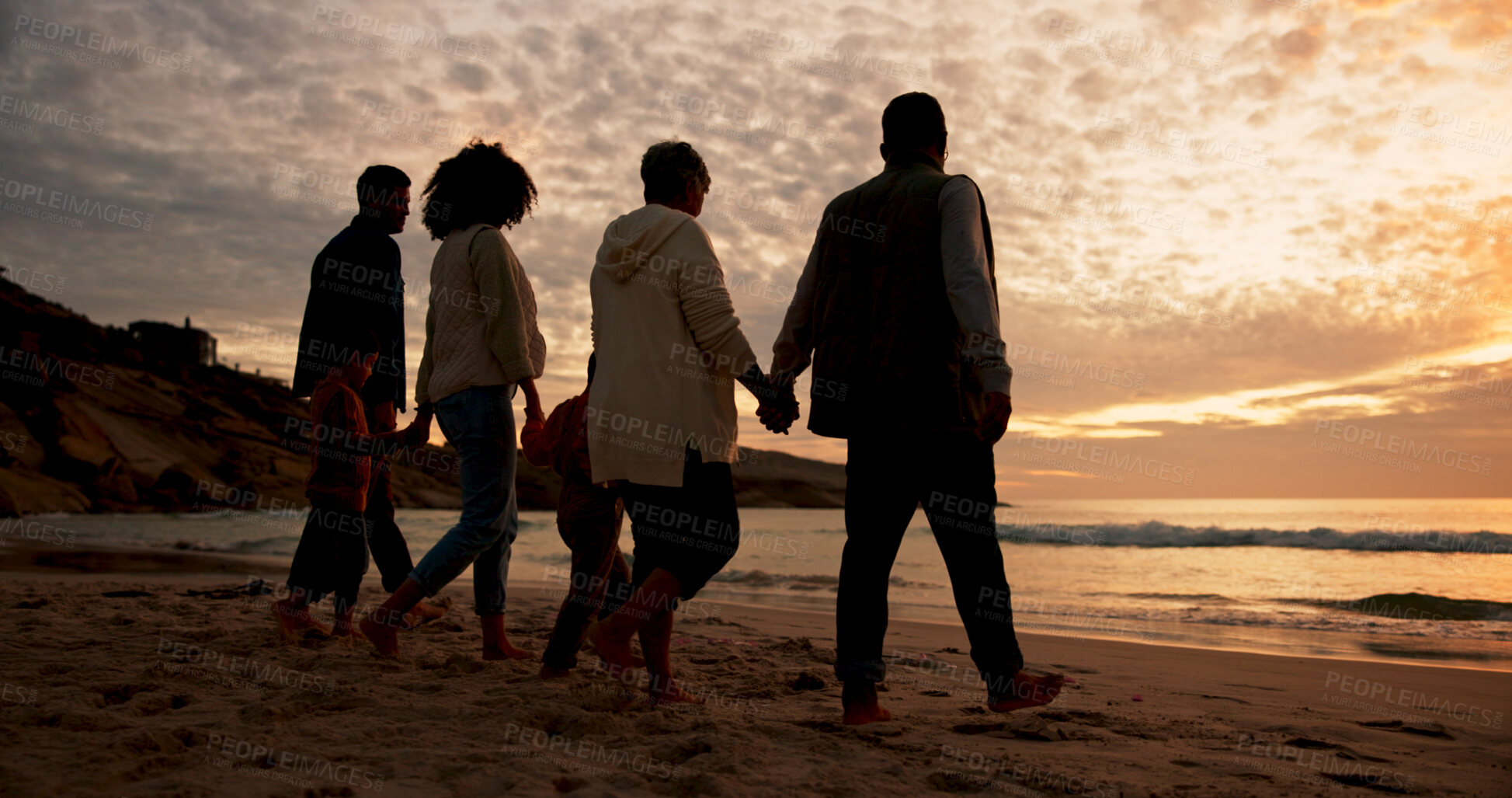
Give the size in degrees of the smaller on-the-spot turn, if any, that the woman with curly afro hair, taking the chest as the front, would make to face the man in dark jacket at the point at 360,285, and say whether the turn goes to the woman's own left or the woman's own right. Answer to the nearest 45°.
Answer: approximately 90° to the woman's own left

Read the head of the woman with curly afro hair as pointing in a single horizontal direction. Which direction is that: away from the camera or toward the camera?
away from the camera

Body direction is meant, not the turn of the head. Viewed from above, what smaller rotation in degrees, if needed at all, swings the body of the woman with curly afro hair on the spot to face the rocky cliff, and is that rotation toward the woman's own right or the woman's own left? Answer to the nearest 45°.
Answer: approximately 45° to the woman's own left

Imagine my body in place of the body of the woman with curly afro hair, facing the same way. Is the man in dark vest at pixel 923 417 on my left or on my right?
on my right

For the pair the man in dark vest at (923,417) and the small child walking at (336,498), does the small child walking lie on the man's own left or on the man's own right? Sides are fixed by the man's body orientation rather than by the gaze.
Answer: on the man's own left

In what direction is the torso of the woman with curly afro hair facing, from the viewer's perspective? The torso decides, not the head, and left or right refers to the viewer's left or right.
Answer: facing away from the viewer and to the right of the viewer

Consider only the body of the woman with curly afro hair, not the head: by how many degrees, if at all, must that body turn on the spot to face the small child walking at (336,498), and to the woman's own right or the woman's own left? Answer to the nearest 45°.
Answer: approximately 90° to the woman's own left

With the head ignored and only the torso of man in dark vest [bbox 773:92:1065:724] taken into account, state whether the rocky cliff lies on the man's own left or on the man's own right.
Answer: on the man's own left

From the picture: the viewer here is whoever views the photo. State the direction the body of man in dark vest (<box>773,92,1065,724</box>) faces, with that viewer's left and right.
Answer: facing away from the viewer and to the right of the viewer
